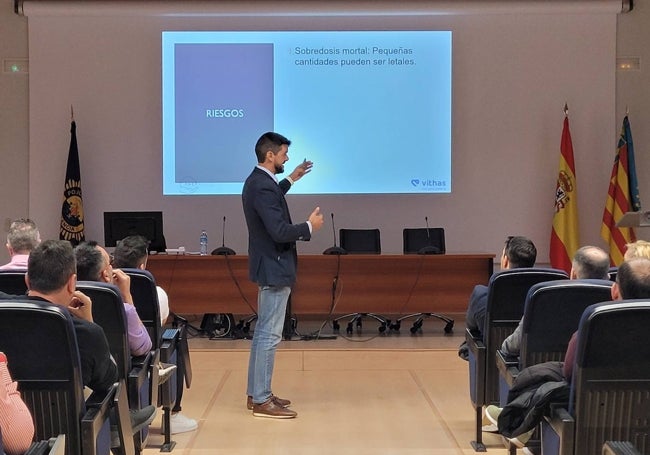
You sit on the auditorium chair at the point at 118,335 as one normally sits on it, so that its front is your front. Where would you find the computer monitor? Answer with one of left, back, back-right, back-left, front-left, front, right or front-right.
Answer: front-left

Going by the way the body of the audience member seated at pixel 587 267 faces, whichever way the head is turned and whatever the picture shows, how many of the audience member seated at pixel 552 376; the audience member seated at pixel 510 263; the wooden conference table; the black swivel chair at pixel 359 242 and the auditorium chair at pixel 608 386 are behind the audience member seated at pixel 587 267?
2

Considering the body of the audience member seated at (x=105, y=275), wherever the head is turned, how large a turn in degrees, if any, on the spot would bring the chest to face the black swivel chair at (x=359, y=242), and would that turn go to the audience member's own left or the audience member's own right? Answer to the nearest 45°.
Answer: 0° — they already face it

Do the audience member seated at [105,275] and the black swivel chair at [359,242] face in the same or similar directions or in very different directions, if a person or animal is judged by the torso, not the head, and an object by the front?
very different directions

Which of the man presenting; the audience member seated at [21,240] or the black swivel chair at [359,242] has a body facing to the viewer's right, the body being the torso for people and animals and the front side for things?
the man presenting

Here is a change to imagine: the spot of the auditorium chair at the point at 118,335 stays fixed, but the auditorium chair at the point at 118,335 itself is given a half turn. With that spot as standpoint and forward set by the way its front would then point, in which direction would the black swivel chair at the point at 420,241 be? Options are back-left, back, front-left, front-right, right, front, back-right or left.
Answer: back

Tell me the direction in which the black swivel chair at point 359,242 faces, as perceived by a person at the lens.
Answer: facing the viewer

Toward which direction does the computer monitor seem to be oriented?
away from the camera

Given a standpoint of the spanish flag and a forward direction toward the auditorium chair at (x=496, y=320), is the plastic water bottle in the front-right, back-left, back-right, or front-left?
front-right

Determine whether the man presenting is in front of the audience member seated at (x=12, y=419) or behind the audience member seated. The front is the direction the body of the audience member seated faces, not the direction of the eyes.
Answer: in front

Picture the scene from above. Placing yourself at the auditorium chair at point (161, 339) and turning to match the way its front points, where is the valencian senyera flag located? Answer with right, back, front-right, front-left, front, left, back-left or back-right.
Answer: front

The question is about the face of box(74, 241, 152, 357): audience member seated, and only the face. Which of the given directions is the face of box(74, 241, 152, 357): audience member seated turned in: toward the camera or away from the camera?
away from the camera

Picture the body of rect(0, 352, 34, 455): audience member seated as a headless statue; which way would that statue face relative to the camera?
away from the camera

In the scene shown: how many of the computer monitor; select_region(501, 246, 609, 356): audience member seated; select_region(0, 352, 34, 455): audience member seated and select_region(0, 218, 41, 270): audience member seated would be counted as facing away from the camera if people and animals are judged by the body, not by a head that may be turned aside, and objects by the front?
4

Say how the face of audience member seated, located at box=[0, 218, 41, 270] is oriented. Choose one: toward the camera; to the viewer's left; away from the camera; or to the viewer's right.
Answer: away from the camera

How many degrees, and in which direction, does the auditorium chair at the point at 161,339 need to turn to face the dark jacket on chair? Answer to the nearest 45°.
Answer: approximately 90° to its right

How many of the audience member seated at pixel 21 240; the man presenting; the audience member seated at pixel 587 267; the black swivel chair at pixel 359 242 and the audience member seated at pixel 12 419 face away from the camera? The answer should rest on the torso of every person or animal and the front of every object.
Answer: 3

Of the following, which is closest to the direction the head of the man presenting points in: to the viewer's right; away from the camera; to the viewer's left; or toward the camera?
to the viewer's right

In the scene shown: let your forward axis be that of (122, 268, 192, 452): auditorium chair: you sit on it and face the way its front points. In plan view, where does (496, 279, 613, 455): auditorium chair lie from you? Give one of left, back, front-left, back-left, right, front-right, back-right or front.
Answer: right

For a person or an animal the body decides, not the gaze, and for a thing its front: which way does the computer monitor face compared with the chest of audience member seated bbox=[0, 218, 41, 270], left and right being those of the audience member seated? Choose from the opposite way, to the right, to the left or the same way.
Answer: the same way

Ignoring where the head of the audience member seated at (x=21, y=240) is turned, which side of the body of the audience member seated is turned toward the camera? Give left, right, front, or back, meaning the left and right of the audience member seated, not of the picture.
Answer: back

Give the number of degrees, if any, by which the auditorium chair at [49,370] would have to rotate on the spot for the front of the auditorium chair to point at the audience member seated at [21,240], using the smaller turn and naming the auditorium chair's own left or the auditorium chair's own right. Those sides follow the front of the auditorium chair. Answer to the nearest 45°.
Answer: approximately 45° to the auditorium chair's own left
